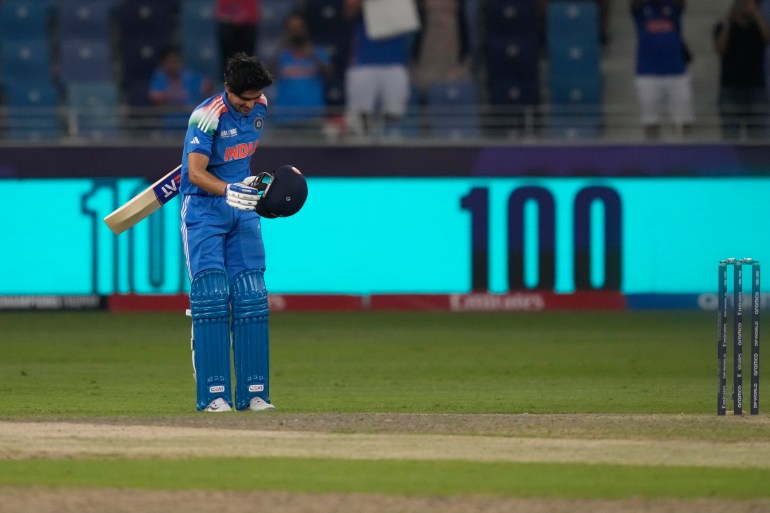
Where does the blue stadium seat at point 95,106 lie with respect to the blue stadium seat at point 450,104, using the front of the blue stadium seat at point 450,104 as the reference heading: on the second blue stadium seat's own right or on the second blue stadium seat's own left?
on the second blue stadium seat's own right

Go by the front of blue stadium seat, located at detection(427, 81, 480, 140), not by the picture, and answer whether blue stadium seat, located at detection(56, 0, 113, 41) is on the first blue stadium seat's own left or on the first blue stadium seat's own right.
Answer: on the first blue stadium seat's own right

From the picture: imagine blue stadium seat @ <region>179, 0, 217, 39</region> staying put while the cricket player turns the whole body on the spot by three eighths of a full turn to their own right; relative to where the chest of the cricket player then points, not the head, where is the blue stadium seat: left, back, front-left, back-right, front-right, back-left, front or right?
right

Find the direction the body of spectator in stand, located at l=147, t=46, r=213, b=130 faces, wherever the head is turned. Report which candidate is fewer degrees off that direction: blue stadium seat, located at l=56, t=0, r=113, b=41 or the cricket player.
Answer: the cricket player

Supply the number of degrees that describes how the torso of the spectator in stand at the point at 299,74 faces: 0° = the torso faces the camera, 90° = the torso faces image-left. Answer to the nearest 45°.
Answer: approximately 0°

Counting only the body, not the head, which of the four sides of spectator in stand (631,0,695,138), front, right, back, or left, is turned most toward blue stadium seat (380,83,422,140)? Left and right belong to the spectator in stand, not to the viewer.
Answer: right

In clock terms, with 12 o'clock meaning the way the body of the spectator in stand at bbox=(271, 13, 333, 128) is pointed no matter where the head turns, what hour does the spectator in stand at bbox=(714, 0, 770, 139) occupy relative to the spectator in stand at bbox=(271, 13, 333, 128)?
the spectator in stand at bbox=(714, 0, 770, 139) is roughly at 9 o'clock from the spectator in stand at bbox=(271, 13, 333, 128).

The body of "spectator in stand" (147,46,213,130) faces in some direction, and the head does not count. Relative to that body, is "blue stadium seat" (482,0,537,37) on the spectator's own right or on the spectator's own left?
on the spectator's own left

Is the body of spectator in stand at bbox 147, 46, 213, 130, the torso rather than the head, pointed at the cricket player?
yes

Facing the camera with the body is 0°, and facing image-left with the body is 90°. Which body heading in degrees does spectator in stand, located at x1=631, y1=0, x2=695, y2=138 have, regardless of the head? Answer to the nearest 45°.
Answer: approximately 0°

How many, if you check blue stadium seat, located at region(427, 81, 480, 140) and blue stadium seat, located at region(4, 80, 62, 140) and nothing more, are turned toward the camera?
2

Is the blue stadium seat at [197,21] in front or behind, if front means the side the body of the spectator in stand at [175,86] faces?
behind
